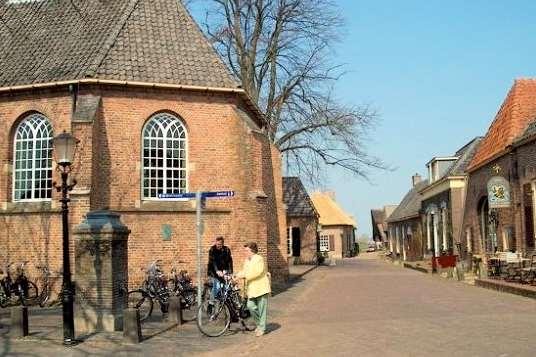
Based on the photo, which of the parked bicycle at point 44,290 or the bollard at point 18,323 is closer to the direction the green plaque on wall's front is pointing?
the bollard

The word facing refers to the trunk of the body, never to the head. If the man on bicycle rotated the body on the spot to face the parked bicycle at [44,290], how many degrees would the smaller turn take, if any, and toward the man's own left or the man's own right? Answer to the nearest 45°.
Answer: approximately 135° to the man's own right

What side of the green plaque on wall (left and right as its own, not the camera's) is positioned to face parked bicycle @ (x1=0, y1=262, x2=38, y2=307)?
right

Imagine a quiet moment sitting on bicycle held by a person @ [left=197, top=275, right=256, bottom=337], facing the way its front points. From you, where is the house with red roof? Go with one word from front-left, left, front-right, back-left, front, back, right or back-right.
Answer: back

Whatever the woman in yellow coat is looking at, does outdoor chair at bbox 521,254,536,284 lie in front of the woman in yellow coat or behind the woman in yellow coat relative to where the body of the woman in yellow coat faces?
behind

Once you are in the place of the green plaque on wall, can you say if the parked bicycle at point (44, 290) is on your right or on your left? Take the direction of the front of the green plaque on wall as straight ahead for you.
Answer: on your right
